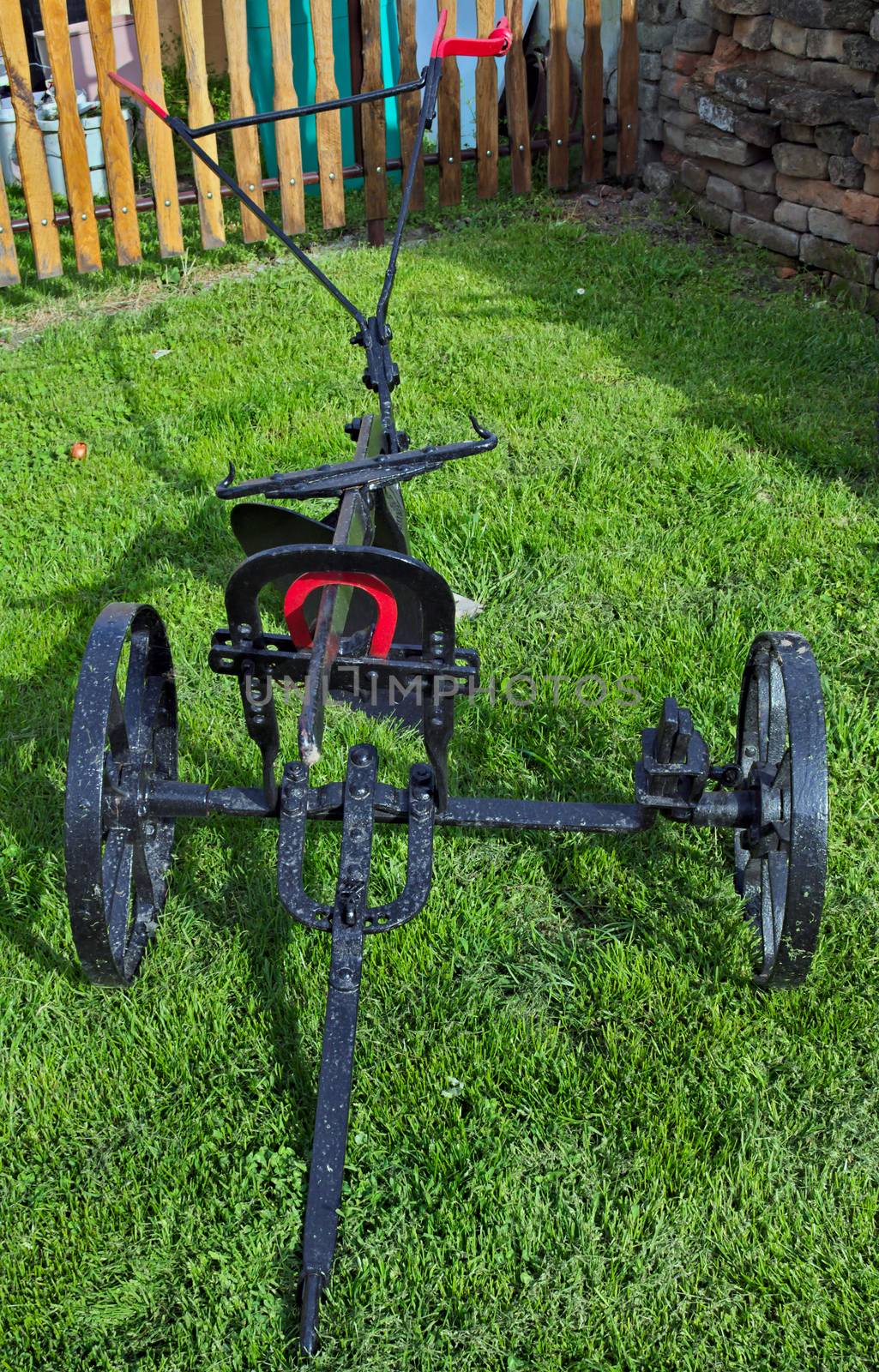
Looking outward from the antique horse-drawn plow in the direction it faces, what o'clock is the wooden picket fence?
The wooden picket fence is roughly at 6 o'clock from the antique horse-drawn plow.

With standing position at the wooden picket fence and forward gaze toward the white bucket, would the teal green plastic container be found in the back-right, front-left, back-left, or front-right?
front-right

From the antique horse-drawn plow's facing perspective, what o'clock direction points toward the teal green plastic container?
The teal green plastic container is roughly at 6 o'clock from the antique horse-drawn plow.

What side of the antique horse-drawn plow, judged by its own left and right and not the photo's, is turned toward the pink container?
back

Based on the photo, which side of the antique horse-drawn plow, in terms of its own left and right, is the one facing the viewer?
front

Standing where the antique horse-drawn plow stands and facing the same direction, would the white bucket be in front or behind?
behind
